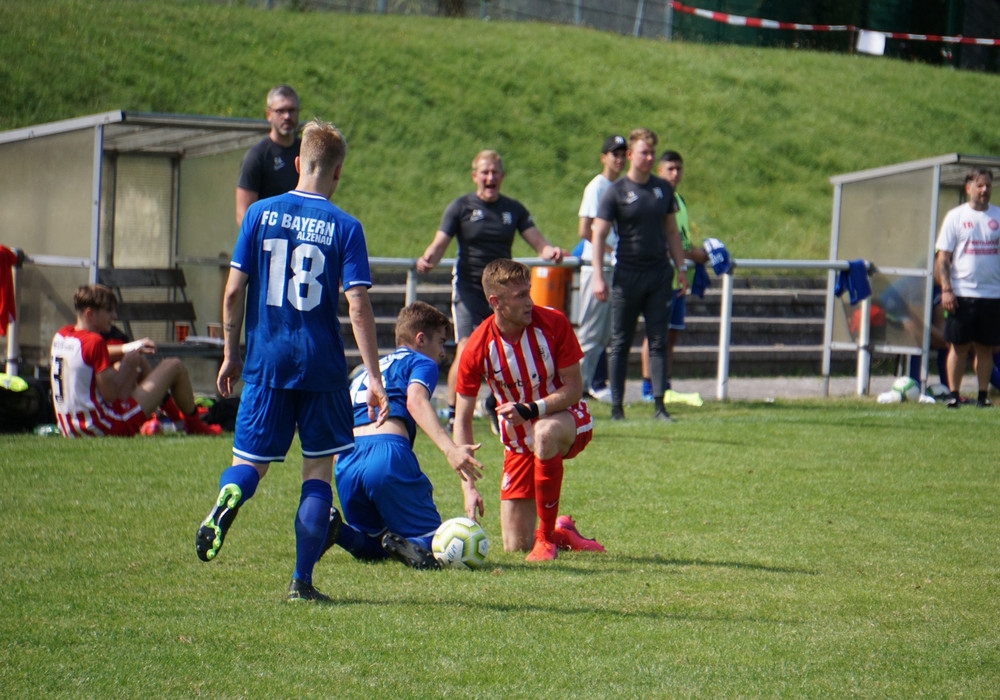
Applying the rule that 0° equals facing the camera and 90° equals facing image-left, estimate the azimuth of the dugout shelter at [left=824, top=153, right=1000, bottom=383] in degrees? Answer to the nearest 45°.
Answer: approximately 315°

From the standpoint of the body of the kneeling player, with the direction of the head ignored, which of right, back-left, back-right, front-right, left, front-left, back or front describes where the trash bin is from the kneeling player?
back

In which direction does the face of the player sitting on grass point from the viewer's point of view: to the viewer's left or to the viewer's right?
to the viewer's right

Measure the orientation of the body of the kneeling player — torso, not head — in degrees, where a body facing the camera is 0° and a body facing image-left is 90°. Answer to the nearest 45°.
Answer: approximately 0°

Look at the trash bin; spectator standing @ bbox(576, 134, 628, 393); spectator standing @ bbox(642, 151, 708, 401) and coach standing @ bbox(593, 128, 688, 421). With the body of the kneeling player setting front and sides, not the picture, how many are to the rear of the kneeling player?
4

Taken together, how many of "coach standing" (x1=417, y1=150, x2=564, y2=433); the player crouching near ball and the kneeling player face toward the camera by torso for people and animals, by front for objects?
2

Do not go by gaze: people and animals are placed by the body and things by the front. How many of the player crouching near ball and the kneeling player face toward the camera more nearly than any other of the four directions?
1

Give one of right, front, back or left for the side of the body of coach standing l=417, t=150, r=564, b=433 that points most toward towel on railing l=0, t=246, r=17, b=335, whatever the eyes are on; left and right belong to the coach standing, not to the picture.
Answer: right

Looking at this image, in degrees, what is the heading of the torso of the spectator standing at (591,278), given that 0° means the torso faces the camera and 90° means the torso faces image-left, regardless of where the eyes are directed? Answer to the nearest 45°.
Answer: approximately 315°

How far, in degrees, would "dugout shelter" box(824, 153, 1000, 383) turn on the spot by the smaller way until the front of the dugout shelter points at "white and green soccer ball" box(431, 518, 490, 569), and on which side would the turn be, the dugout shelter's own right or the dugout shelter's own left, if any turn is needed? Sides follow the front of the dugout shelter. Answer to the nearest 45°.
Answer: approximately 45° to the dugout shelter's own right

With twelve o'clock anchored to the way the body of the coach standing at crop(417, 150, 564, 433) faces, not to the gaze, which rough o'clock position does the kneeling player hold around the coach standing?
The kneeling player is roughly at 12 o'clock from the coach standing.
